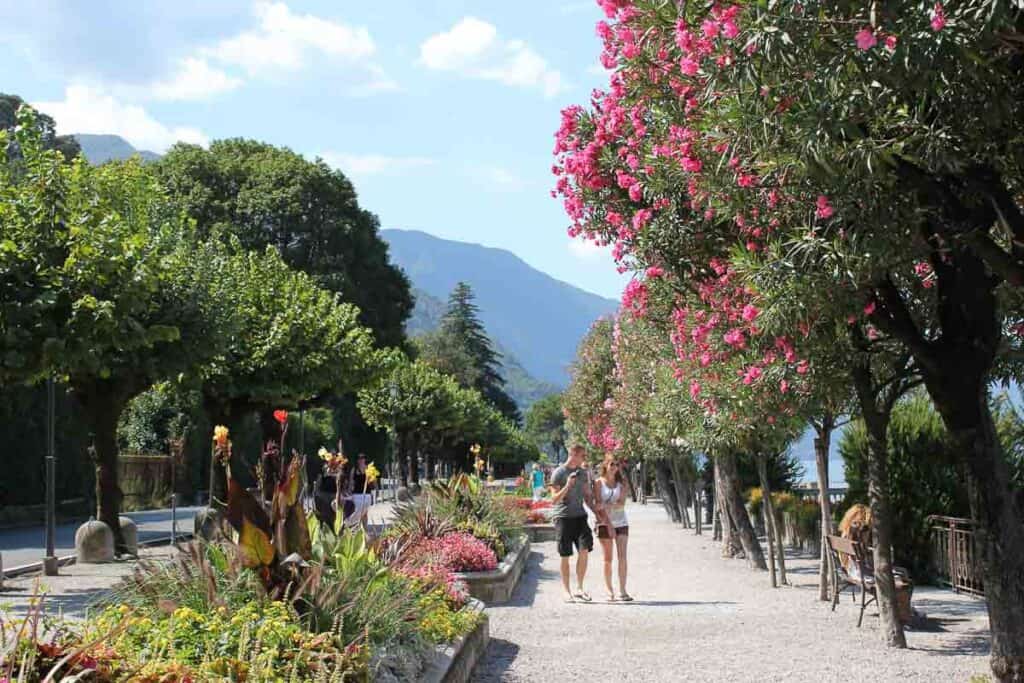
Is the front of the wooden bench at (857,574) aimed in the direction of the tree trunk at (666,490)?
no

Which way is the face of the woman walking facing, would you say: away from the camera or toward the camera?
toward the camera

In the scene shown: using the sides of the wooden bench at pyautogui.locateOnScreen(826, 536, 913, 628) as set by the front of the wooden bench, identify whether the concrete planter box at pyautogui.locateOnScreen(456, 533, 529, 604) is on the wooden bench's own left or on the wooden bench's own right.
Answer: on the wooden bench's own left
